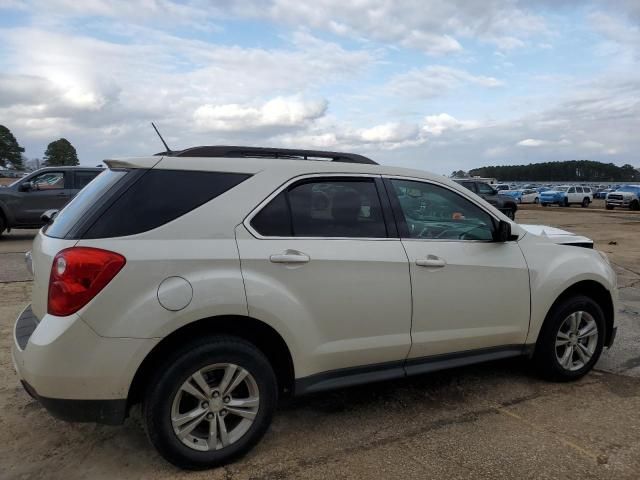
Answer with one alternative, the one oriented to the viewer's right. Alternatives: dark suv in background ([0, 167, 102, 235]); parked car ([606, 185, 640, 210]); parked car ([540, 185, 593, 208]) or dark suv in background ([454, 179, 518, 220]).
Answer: dark suv in background ([454, 179, 518, 220])

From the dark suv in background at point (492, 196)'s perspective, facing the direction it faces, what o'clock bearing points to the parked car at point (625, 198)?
The parked car is roughly at 10 o'clock from the dark suv in background.

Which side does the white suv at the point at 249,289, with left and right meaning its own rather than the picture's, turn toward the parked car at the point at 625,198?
front

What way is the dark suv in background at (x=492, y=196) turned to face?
to the viewer's right

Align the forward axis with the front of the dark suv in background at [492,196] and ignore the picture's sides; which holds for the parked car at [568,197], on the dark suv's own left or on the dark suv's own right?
on the dark suv's own left

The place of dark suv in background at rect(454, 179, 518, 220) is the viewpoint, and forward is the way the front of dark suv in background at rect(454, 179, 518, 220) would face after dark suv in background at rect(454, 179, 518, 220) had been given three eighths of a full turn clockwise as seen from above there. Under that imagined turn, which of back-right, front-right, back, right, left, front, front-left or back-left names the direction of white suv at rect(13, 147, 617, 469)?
front-left

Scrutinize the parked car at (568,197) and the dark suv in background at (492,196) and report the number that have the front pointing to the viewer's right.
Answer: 1

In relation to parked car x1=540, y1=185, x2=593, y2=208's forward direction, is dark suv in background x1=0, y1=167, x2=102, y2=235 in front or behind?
in front

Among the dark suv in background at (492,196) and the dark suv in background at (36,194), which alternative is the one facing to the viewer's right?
the dark suv in background at (492,196)

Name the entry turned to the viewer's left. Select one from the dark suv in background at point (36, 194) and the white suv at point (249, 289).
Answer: the dark suv in background

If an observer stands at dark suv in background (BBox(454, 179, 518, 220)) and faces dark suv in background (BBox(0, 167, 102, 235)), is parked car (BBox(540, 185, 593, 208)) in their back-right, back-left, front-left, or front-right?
back-right

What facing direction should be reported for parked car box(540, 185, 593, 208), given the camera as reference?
facing the viewer and to the left of the viewer

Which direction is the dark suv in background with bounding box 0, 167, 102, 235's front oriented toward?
to the viewer's left
